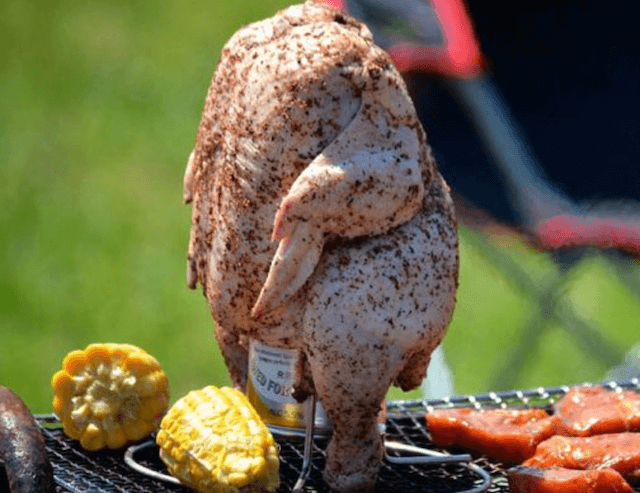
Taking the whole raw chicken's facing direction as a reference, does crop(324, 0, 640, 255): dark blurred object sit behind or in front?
behind

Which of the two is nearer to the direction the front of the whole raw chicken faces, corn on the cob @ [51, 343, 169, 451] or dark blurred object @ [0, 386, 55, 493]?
the dark blurred object

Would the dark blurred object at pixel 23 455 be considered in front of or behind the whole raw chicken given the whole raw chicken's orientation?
in front

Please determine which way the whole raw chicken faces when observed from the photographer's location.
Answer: facing the viewer and to the left of the viewer
